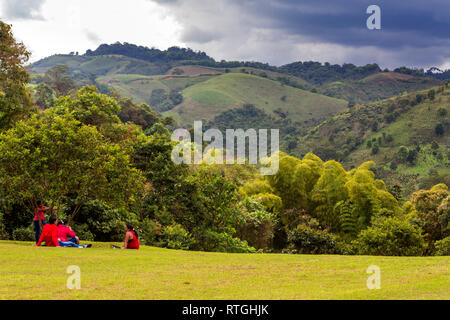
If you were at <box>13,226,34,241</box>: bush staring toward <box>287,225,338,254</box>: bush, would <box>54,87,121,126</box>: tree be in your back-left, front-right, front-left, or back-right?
front-left
